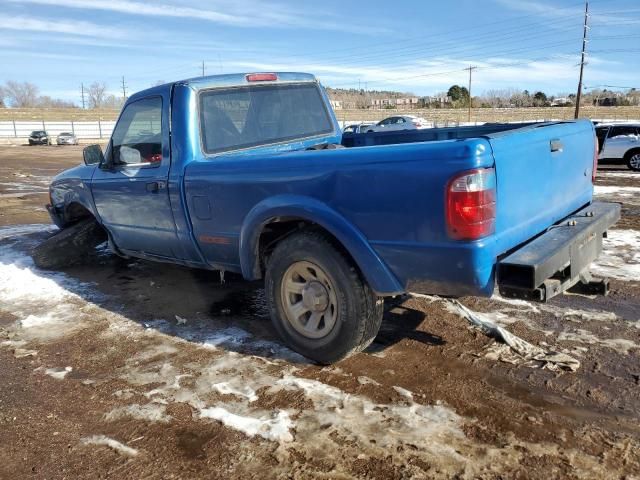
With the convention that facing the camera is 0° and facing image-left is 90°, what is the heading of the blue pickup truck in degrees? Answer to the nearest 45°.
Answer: approximately 135°

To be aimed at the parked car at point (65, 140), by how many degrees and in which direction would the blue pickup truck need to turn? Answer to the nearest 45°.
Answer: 0° — it already faces it

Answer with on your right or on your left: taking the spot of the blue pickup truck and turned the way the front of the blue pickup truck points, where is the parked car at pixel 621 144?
on your right

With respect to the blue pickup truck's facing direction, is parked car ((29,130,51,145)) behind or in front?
in front
